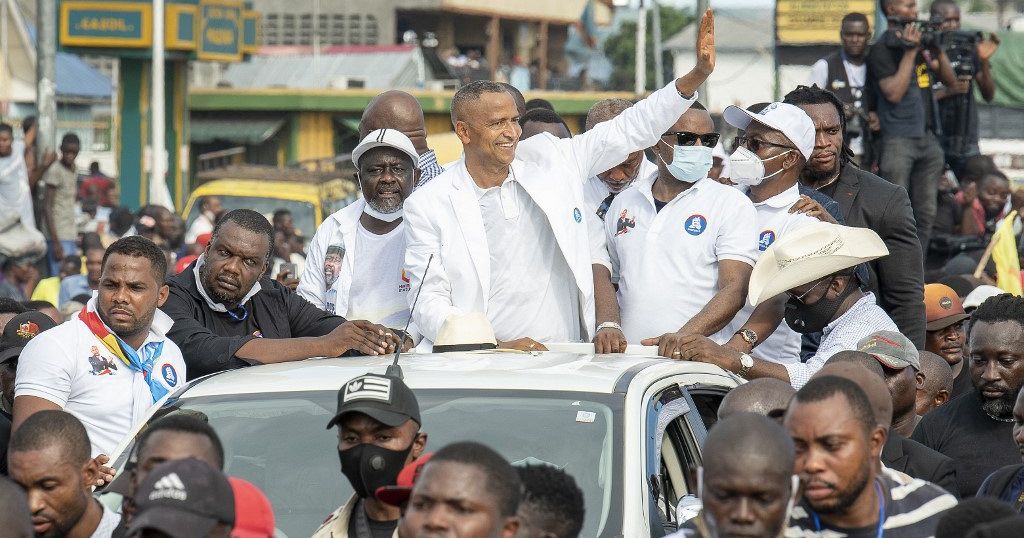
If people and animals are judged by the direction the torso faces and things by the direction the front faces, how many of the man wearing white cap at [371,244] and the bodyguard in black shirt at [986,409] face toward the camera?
2

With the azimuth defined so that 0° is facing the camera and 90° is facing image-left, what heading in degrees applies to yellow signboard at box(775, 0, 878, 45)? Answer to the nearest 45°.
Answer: approximately 0°
